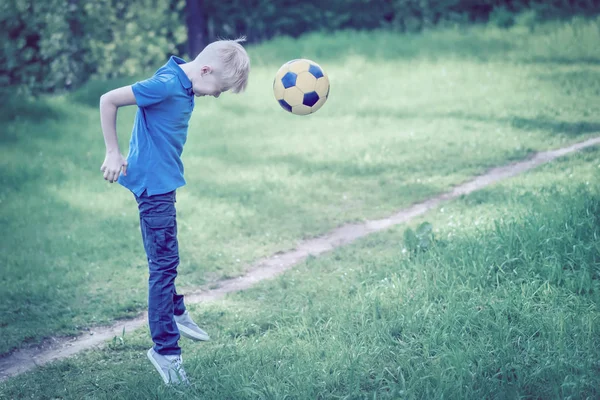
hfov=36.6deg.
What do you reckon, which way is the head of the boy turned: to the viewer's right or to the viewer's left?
to the viewer's right

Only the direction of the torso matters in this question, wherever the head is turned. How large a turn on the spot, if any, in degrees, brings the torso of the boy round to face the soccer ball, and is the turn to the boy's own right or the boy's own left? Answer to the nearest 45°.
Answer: approximately 45° to the boy's own left

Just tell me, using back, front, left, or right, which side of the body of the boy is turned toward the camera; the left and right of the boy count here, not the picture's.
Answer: right
